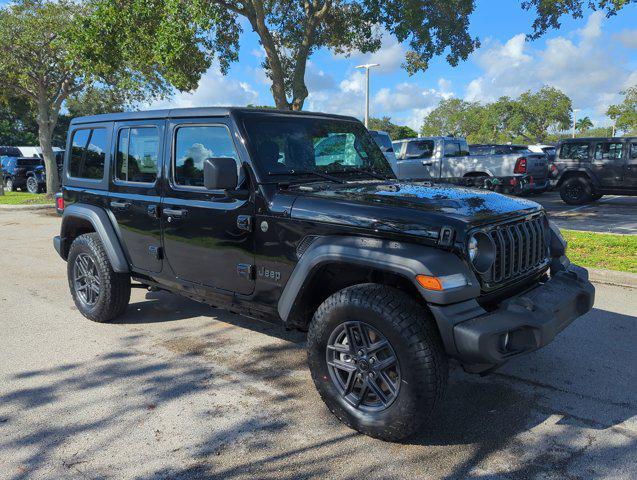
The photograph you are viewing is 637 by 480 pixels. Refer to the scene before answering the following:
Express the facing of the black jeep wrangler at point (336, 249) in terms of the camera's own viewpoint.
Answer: facing the viewer and to the right of the viewer

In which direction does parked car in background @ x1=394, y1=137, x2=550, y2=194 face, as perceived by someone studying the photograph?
facing away from the viewer and to the left of the viewer

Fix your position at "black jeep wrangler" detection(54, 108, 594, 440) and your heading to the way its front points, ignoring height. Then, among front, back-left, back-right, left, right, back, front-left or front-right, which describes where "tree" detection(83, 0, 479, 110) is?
back-left

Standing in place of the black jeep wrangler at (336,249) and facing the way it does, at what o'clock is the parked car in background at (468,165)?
The parked car in background is roughly at 8 o'clock from the black jeep wrangler.

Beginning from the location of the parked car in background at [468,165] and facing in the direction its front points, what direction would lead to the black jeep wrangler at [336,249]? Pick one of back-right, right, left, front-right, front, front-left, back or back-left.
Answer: back-left

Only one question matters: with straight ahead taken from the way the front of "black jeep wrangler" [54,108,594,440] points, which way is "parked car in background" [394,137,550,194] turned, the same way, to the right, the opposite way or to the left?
the opposite way
